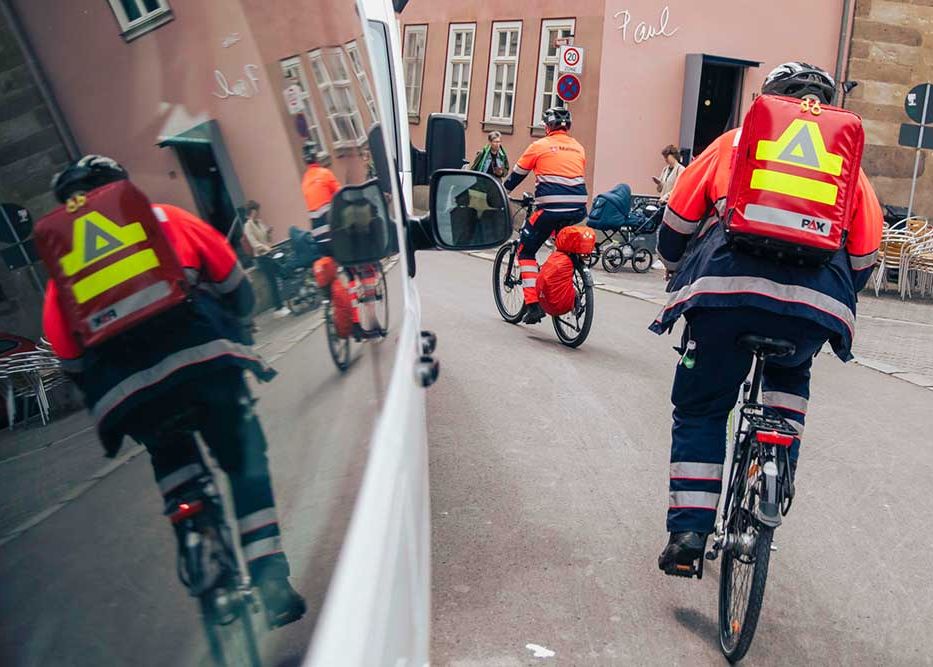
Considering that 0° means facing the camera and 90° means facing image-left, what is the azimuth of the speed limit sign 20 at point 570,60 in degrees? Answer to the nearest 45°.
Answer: approximately 0°

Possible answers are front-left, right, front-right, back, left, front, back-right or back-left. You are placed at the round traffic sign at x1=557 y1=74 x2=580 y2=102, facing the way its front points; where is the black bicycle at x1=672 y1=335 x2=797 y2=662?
front

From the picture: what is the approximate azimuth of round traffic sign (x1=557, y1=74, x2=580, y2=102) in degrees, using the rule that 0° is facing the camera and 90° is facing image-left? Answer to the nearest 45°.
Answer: approximately 0°

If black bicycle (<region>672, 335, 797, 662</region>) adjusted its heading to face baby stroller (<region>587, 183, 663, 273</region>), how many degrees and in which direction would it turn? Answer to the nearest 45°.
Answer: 0° — it already faces it

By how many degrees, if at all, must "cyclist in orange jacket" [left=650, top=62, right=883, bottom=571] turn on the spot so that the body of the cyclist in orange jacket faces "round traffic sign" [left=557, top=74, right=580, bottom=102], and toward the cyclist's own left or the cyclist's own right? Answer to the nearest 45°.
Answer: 0° — they already face it

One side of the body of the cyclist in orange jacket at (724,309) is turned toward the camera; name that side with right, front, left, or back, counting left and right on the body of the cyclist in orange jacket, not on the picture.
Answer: back

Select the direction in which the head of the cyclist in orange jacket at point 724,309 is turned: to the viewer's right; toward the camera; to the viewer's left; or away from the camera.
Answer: away from the camera
